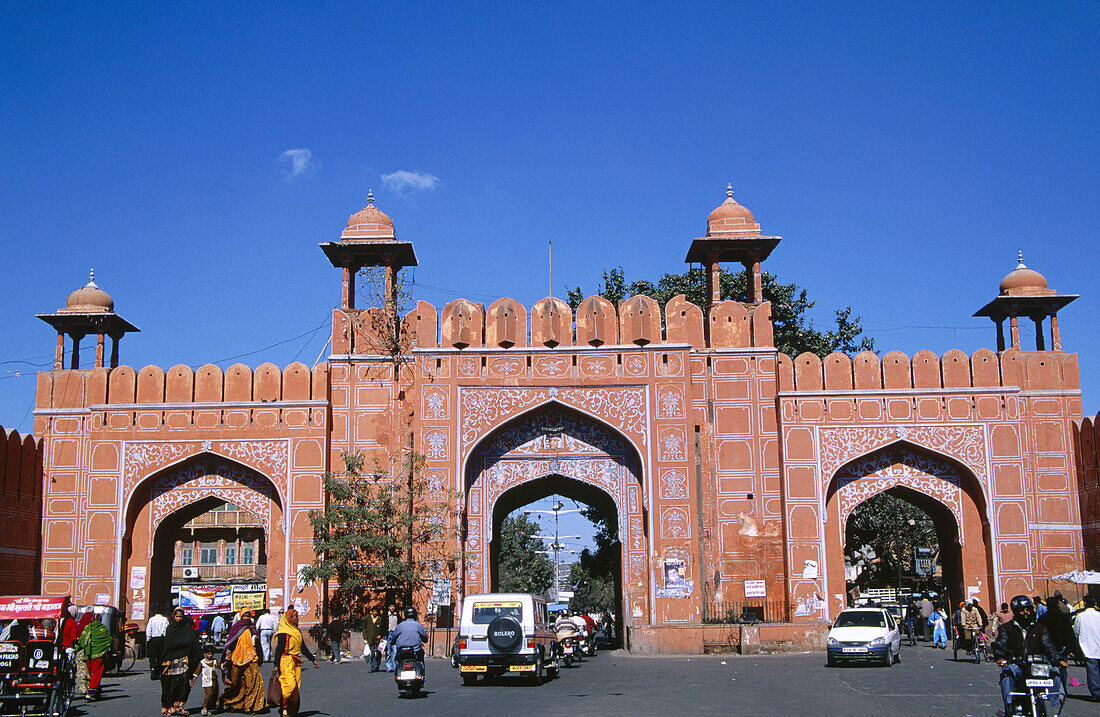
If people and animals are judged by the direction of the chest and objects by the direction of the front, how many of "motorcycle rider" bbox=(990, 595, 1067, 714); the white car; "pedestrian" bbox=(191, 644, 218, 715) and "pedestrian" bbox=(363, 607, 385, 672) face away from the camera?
0

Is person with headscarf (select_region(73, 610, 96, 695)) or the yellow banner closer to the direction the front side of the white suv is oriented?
the yellow banner

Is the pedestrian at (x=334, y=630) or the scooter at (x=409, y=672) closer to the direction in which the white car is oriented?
the scooter

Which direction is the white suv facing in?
away from the camera

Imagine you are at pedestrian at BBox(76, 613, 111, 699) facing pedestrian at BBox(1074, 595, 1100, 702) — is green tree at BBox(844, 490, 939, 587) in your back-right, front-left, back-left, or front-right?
front-left

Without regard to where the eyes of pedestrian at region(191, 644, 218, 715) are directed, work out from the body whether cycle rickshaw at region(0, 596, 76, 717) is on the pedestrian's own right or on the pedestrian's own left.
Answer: on the pedestrian's own right

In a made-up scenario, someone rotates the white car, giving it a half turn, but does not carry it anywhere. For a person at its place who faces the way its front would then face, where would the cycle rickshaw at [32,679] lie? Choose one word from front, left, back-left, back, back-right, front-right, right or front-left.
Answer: back-left

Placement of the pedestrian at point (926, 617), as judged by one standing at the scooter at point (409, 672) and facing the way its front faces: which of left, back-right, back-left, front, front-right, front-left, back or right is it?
front-right

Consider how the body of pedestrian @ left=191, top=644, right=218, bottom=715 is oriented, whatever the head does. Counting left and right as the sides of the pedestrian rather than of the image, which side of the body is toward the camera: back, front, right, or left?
front

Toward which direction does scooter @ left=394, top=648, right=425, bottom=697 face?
away from the camera

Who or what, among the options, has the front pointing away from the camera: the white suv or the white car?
the white suv

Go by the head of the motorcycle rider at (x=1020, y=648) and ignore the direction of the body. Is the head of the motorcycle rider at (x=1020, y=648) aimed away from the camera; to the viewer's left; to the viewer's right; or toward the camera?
toward the camera

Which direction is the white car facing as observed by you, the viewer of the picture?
facing the viewer

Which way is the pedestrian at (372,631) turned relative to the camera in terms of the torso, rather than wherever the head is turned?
toward the camera

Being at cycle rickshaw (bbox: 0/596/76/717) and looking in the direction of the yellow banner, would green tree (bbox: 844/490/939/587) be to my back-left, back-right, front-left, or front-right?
front-right

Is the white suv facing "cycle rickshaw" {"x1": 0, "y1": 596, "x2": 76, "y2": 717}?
no

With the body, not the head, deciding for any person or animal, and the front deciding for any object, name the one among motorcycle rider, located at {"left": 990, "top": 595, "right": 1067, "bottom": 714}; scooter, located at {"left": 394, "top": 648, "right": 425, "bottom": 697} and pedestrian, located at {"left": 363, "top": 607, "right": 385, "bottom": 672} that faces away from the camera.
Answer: the scooter

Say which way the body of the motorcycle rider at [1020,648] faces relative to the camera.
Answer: toward the camera

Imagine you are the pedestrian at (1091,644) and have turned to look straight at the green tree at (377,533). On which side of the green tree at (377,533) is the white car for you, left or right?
right
